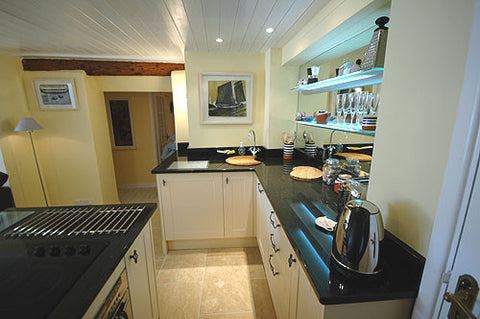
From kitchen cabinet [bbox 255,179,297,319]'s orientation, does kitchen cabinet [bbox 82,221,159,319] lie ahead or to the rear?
ahead

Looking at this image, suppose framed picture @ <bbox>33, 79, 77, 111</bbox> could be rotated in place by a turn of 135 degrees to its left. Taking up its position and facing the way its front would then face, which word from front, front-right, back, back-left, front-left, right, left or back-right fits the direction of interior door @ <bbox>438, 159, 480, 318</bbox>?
back-right

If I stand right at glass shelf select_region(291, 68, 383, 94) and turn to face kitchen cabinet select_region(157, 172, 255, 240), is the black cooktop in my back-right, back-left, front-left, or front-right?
front-left

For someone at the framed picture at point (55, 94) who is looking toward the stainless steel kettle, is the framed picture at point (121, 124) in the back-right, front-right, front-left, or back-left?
back-left

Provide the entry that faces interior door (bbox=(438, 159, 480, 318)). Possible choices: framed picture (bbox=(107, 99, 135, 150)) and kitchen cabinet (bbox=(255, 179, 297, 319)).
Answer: the framed picture

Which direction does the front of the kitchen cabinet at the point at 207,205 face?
toward the camera

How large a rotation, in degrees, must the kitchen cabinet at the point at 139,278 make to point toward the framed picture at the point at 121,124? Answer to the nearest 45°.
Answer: approximately 135° to its left

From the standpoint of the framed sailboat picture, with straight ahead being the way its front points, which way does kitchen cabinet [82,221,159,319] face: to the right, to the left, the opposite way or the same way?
to the left

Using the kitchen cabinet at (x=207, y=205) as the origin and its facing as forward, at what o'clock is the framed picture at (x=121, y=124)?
The framed picture is roughly at 5 o'clock from the kitchen cabinet.

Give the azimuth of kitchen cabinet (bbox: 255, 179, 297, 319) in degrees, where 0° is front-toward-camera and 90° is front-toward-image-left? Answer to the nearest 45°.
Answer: approximately 90°

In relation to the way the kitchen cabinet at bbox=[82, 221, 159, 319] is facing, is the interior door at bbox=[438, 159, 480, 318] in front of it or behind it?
in front

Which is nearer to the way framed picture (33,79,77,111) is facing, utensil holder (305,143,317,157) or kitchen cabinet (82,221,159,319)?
the kitchen cabinet

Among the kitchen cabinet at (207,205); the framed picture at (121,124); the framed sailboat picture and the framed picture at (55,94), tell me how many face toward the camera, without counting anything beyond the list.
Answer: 4

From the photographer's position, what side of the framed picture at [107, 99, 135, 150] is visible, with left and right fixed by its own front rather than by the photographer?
front

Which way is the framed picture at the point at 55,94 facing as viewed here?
toward the camera

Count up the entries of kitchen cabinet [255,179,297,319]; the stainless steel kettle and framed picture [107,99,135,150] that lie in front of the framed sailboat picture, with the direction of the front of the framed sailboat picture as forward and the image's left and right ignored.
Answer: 2
